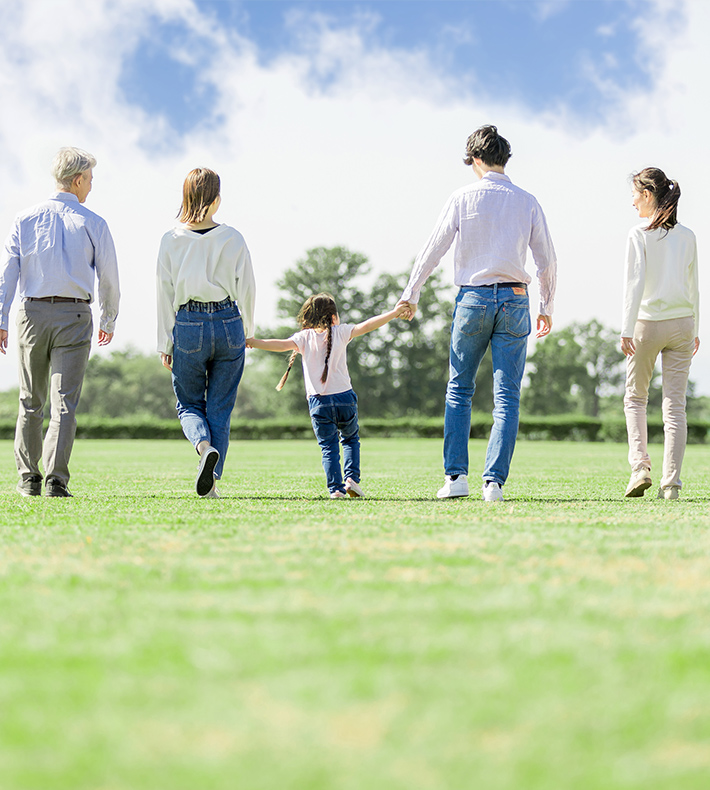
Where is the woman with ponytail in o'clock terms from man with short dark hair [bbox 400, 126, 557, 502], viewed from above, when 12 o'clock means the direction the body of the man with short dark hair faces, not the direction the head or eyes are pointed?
The woman with ponytail is roughly at 2 o'clock from the man with short dark hair.

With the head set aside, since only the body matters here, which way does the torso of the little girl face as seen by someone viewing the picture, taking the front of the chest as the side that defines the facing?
away from the camera

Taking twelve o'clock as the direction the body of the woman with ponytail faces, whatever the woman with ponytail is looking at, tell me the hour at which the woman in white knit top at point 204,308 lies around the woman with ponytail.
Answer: The woman in white knit top is roughly at 8 o'clock from the woman with ponytail.

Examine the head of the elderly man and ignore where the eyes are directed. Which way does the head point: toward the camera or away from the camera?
away from the camera

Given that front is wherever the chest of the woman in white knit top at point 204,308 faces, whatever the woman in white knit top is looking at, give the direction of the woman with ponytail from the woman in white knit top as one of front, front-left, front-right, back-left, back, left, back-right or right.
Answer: right

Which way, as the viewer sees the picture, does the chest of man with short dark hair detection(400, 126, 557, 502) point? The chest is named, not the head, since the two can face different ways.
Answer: away from the camera

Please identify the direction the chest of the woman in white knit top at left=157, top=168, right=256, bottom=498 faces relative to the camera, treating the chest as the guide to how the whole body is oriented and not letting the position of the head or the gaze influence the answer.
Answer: away from the camera

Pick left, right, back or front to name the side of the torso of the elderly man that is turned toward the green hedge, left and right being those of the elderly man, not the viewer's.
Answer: front

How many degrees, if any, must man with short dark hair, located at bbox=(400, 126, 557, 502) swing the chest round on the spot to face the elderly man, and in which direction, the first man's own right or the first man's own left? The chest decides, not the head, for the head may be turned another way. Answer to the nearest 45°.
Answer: approximately 90° to the first man's own left

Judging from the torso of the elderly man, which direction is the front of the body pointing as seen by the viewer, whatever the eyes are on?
away from the camera
